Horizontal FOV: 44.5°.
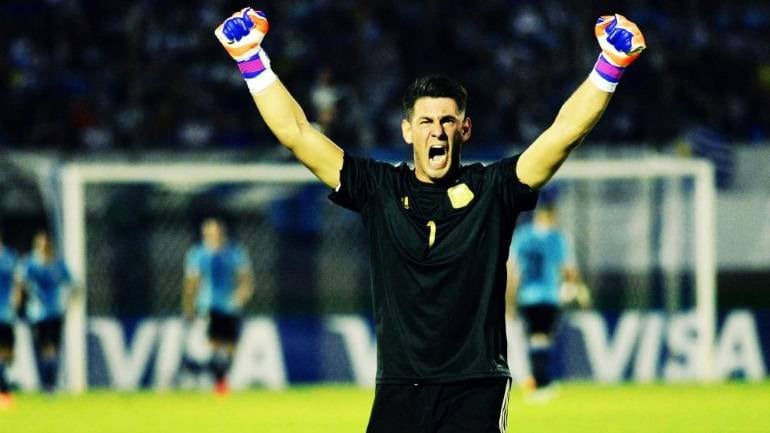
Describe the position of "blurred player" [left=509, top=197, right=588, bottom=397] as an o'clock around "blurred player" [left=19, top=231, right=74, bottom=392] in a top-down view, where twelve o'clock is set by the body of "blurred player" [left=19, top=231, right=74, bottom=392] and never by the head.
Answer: "blurred player" [left=509, top=197, right=588, bottom=397] is roughly at 10 o'clock from "blurred player" [left=19, top=231, right=74, bottom=392].

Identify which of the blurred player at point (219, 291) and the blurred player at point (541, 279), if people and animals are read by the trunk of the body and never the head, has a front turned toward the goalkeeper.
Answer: the blurred player at point (219, 291)

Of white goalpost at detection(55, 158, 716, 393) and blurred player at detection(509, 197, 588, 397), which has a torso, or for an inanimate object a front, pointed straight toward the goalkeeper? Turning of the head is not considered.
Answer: the white goalpost

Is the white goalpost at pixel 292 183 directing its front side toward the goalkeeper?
yes

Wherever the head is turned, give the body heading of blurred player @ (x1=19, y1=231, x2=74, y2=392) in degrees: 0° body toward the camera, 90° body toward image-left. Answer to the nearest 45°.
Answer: approximately 0°

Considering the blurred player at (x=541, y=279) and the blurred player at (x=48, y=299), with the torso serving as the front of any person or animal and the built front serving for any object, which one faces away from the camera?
the blurred player at (x=541, y=279)

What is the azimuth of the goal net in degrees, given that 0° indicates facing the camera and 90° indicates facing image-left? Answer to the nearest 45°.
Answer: approximately 0°

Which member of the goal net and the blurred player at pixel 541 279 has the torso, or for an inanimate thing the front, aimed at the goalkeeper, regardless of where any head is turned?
the goal net

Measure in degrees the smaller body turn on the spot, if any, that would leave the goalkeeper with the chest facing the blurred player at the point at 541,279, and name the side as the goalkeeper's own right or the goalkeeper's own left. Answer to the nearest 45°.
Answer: approximately 180°
